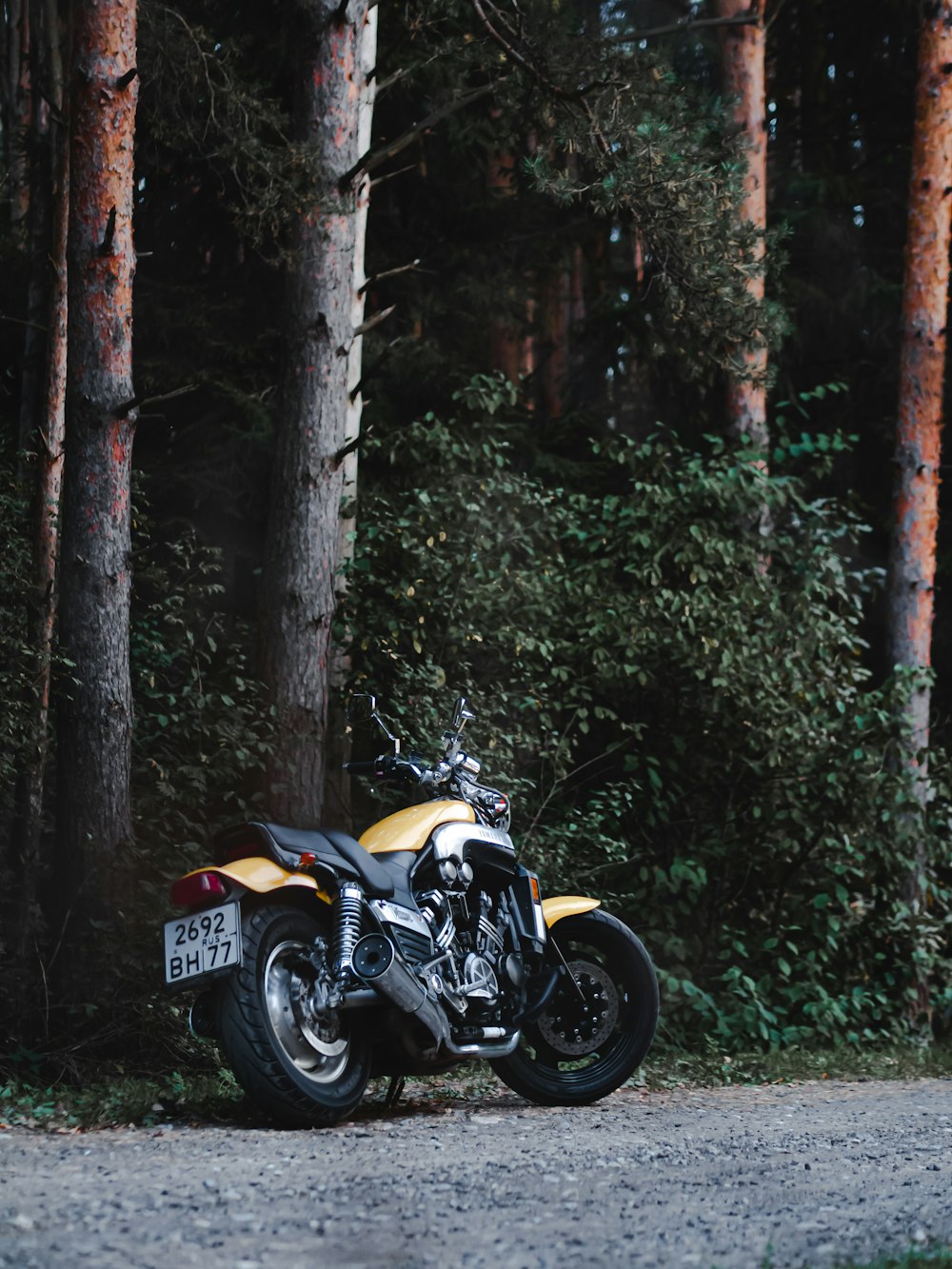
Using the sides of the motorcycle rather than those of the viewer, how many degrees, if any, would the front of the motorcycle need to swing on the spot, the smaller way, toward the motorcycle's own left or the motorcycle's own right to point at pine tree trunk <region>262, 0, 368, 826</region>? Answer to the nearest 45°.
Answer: approximately 45° to the motorcycle's own left

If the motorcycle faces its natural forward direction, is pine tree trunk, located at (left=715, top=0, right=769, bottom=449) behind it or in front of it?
in front

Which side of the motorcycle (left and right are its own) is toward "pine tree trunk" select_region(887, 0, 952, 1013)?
front

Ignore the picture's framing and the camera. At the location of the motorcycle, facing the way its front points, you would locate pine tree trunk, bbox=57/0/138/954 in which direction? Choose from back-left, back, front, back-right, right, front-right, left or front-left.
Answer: left

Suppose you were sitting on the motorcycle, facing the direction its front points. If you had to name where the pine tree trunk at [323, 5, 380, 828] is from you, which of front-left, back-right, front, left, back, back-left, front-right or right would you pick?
front-left

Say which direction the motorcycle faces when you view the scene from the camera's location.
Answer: facing away from the viewer and to the right of the viewer

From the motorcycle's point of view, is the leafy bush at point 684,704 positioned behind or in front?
in front
